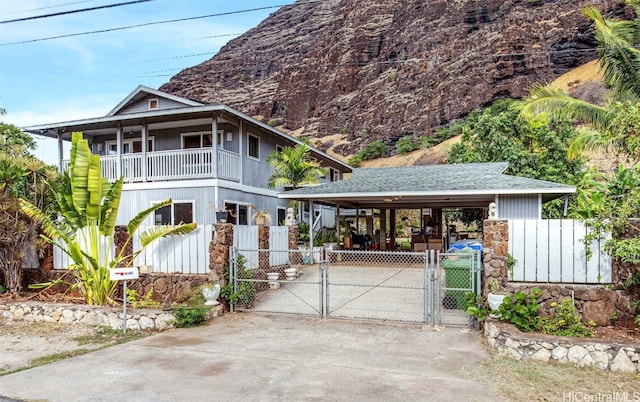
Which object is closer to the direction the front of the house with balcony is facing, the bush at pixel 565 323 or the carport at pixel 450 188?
the bush

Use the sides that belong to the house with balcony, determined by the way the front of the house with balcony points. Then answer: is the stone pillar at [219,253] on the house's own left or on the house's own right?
on the house's own left

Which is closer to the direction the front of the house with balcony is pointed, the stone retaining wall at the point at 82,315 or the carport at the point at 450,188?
the stone retaining wall

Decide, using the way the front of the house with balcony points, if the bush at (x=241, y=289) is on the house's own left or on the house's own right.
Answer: on the house's own left

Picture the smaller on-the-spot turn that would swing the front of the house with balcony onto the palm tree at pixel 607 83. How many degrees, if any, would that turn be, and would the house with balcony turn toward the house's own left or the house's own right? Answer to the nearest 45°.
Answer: approximately 90° to the house's own left

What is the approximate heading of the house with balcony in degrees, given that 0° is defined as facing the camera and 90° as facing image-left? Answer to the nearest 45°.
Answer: approximately 45°

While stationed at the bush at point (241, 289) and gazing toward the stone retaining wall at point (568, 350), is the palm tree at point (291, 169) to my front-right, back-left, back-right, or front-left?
back-left

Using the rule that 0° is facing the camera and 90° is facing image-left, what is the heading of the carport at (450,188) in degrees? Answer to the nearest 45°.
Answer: approximately 0°

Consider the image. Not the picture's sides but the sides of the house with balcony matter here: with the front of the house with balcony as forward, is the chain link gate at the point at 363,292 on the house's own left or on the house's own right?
on the house's own left
